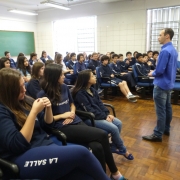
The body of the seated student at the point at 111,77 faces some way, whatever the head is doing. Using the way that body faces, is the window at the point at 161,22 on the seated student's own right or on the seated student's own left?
on the seated student's own left

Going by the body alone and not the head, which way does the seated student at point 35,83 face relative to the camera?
to the viewer's right

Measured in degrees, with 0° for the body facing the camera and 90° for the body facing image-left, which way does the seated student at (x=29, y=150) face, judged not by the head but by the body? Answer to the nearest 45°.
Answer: approximately 270°

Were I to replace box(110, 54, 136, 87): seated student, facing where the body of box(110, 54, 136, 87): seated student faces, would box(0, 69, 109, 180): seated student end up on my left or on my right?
on my right

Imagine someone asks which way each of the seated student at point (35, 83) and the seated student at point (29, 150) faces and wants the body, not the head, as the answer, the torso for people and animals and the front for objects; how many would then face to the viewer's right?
2

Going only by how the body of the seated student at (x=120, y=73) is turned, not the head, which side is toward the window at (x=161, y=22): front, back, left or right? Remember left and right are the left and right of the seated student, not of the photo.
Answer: left

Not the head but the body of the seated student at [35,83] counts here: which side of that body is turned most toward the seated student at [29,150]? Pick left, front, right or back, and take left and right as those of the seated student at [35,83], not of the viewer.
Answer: right

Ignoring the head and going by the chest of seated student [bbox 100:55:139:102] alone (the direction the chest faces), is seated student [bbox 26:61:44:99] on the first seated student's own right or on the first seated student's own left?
on the first seated student's own right

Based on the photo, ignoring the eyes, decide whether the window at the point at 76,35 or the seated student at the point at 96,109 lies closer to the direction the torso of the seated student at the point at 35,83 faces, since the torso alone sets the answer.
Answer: the seated student
